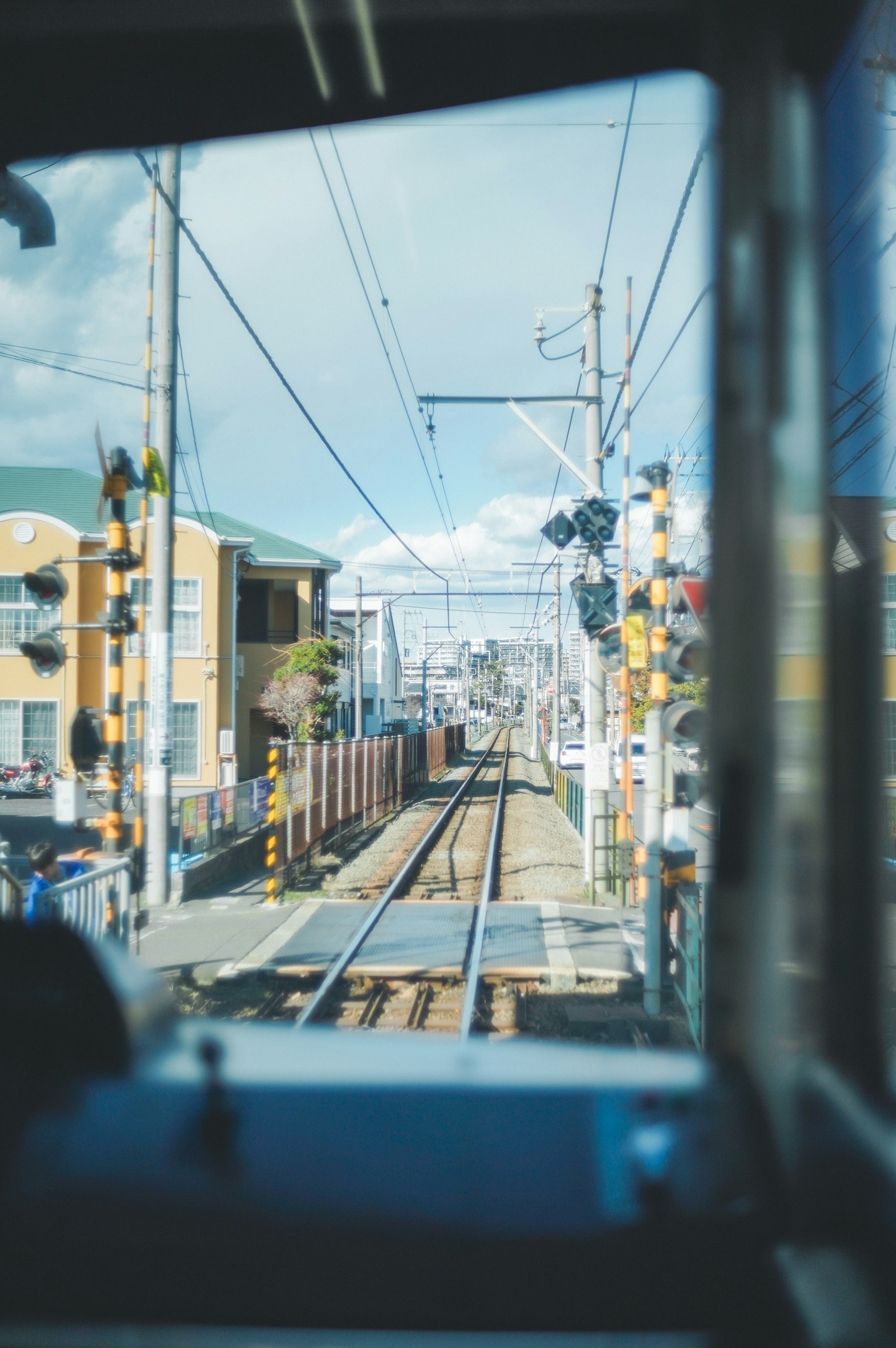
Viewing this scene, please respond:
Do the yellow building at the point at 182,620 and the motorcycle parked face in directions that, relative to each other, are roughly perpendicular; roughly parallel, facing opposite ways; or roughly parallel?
roughly perpendicular

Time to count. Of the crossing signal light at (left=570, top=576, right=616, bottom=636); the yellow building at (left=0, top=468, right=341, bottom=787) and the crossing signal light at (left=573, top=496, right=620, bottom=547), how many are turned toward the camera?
3

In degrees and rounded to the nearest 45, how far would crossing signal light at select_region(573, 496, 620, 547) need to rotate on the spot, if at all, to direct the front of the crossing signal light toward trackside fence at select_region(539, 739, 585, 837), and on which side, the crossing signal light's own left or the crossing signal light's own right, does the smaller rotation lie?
approximately 180°

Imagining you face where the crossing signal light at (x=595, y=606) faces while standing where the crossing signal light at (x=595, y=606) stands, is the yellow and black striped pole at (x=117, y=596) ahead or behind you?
ahead

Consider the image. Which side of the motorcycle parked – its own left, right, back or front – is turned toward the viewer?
right

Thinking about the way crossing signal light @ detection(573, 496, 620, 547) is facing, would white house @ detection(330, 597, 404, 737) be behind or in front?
behind

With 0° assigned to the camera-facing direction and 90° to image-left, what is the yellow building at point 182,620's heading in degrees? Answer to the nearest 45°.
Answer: approximately 0°

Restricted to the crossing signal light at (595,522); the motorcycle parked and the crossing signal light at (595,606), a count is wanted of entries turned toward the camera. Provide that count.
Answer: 2
